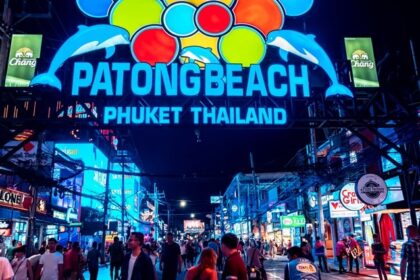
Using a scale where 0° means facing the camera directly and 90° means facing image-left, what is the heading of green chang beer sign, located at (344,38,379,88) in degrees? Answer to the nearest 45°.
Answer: approximately 0°

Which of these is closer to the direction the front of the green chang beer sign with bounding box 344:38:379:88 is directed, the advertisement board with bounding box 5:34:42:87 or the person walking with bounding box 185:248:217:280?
the person walking

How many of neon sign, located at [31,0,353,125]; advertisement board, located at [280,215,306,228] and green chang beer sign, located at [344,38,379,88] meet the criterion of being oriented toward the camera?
3

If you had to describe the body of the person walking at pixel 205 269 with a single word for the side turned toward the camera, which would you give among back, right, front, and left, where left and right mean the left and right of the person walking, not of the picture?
back

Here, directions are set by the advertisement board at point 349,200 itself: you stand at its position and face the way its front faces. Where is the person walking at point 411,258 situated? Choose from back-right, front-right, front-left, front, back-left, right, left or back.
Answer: front

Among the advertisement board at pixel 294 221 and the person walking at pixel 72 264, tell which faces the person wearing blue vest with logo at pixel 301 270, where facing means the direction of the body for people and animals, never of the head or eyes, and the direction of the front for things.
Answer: the advertisement board

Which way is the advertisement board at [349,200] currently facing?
toward the camera

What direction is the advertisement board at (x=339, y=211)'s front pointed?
toward the camera

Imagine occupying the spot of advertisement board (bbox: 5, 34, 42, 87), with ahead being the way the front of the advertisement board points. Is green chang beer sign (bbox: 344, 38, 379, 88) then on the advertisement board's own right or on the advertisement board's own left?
on the advertisement board's own left

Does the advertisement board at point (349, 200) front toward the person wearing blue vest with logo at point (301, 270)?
yes
